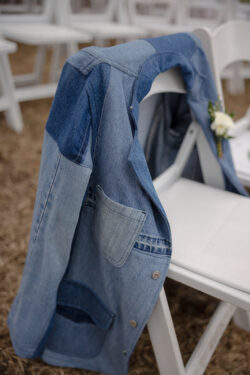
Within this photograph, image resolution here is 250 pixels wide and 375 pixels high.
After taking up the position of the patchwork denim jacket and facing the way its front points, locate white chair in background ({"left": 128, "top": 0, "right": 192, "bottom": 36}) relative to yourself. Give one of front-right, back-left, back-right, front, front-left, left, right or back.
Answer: back-left

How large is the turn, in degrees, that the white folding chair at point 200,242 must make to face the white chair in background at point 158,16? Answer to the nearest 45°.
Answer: approximately 135° to its left

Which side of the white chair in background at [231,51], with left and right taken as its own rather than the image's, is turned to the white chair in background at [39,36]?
back

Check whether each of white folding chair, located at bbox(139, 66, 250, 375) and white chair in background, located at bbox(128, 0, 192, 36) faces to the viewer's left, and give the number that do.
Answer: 0

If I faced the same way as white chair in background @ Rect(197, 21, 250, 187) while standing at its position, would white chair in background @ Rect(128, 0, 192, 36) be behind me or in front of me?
behind

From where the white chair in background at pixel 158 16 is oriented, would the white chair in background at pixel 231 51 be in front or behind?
in front
